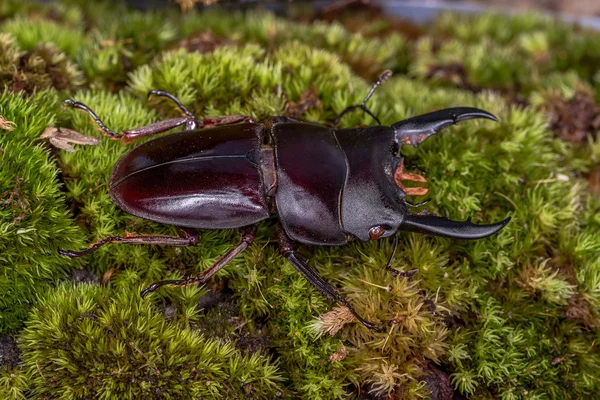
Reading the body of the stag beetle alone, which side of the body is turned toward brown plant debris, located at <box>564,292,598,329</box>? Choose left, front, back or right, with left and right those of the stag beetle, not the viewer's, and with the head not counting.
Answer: front

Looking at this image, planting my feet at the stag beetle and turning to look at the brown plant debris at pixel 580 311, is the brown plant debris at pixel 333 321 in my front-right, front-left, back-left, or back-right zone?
front-right

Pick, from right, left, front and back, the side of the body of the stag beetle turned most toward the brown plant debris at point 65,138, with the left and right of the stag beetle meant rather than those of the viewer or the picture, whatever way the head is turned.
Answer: back

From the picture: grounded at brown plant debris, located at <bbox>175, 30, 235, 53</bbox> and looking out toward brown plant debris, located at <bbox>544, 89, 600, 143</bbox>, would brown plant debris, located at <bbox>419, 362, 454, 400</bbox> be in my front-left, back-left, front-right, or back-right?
front-right

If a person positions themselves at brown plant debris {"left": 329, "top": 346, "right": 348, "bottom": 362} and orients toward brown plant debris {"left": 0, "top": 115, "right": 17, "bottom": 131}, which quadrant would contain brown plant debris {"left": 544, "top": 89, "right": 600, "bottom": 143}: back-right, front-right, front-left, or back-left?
back-right

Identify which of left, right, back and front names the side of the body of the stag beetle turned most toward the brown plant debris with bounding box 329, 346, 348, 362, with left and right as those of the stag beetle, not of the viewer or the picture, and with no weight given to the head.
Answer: right

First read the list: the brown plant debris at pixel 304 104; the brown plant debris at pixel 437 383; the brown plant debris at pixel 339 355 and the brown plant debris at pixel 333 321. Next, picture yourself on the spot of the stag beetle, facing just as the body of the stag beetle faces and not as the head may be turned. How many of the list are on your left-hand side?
1

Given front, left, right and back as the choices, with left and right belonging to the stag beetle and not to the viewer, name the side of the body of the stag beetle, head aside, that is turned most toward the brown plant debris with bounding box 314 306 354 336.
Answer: right

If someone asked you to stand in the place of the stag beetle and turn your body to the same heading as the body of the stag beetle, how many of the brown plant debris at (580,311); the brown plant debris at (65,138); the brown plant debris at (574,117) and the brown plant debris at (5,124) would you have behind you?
2

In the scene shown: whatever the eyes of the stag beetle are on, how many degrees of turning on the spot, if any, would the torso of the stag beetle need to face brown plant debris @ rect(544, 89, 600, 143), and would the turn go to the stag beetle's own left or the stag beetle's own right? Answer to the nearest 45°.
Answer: approximately 45° to the stag beetle's own left

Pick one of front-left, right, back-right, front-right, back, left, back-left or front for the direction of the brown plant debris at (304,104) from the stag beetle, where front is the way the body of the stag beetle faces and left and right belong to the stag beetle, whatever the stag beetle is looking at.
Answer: left

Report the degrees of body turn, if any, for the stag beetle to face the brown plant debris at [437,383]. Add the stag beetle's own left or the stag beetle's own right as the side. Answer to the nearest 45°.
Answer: approximately 45° to the stag beetle's own right

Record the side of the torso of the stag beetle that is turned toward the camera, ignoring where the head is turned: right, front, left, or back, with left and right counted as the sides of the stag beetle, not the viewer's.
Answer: right

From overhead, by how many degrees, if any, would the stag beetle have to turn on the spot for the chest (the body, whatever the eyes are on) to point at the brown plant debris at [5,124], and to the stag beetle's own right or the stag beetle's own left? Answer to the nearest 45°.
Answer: approximately 180°

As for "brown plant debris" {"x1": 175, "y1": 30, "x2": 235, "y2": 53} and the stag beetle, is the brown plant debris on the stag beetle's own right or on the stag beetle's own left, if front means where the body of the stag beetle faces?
on the stag beetle's own left

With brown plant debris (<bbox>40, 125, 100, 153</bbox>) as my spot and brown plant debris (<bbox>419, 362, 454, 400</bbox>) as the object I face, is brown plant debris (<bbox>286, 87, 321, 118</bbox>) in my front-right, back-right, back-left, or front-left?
front-left
